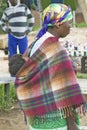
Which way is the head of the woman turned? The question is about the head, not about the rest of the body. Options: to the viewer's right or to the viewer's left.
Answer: to the viewer's right

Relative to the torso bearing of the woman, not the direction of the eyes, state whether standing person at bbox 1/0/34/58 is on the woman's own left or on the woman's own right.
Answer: on the woman's own left

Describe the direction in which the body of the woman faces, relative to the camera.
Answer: to the viewer's right
